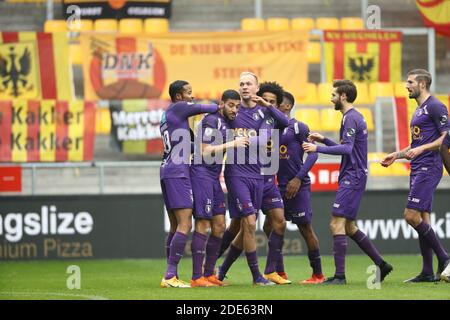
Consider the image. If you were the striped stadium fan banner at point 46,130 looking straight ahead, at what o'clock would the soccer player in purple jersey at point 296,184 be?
The soccer player in purple jersey is roughly at 11 o'clock from the striped stadium fan banner.

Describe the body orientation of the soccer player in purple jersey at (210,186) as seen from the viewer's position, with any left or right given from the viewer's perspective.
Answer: facing the viewer and to the right of the viewer

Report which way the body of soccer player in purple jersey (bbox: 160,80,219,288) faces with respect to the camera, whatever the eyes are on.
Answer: to the viewer's right

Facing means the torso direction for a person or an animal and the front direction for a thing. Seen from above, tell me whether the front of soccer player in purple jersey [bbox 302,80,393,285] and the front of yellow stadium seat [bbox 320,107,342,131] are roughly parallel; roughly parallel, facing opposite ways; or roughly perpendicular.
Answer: roughly perpendicular

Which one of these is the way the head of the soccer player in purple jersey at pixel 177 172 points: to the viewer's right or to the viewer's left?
to the viewer's right

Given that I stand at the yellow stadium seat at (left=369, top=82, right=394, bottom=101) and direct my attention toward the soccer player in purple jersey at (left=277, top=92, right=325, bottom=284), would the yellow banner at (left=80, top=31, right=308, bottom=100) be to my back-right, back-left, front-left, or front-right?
front-right

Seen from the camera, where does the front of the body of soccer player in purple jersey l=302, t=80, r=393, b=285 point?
to the viewer's left

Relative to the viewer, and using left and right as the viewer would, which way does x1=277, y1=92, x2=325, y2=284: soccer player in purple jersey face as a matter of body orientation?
facing the viewer and to the left of the viewer

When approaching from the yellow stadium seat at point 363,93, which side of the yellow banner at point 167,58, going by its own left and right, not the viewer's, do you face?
left

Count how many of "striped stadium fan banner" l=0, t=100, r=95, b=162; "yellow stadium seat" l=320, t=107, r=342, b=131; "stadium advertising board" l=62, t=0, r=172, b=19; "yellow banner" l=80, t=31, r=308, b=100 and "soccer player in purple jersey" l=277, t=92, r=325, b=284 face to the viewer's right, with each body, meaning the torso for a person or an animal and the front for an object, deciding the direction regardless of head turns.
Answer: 0

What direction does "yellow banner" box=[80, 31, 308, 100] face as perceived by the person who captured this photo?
facing the viewer

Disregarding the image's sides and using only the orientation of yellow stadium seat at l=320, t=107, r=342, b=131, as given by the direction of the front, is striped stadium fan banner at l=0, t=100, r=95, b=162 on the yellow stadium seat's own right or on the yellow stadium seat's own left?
on the yellow stadium seat's own right

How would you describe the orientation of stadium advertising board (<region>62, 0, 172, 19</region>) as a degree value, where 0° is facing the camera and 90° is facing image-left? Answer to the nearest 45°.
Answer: approximately 0°

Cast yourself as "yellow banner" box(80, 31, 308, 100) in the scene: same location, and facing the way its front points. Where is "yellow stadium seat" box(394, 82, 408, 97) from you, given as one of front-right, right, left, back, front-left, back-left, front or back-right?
left

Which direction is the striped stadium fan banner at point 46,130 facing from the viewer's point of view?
toward the camera

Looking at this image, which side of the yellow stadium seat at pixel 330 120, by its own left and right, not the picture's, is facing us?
front

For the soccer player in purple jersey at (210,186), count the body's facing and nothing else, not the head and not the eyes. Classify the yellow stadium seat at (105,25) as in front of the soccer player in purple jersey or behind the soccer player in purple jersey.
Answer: behind
